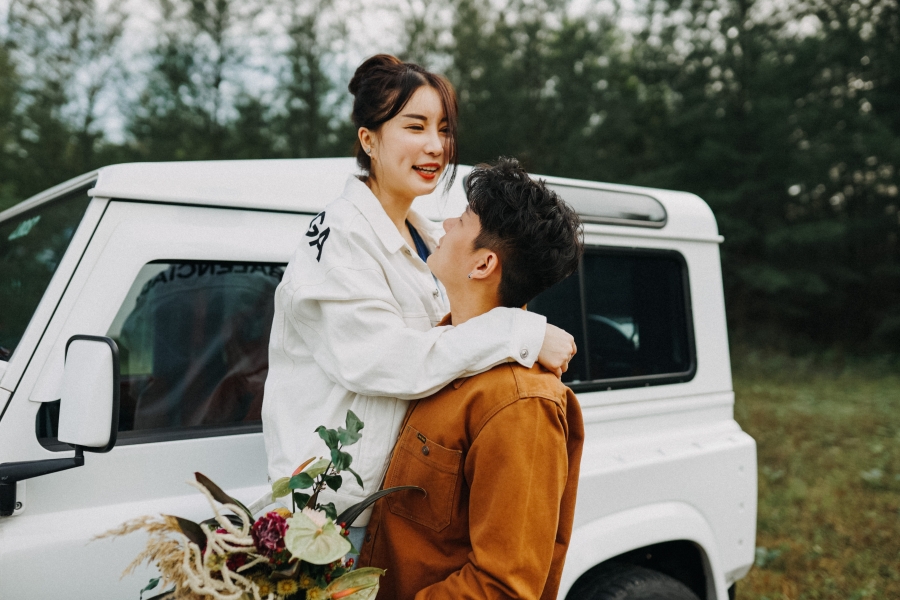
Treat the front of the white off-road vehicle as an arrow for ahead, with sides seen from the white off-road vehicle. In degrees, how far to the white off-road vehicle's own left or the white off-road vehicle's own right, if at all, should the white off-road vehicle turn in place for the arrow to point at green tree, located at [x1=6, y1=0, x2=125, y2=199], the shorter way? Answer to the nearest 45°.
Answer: approximately 90° to the white off-road vehicle's own right

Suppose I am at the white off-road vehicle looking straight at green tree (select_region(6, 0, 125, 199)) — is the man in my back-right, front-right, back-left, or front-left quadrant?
back-right

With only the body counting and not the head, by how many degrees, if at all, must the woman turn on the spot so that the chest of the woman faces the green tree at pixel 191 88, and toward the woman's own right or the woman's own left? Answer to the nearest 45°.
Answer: approximately 90° to the woman's own left

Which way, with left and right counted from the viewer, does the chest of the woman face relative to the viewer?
facing to the right of the viewer

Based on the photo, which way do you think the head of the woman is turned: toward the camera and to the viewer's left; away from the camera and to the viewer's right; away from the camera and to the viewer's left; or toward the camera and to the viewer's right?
toward the camera and to the viewer's right

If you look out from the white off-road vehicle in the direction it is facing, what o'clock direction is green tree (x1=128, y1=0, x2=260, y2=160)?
The green tree is roughly at 4 o'clock from the white off-road vehicle.

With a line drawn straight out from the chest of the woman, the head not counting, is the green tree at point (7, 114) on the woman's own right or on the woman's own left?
on the woman's own left

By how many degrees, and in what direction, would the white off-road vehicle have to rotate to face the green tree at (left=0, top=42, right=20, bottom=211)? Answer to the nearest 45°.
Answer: approximately 90° to its right
